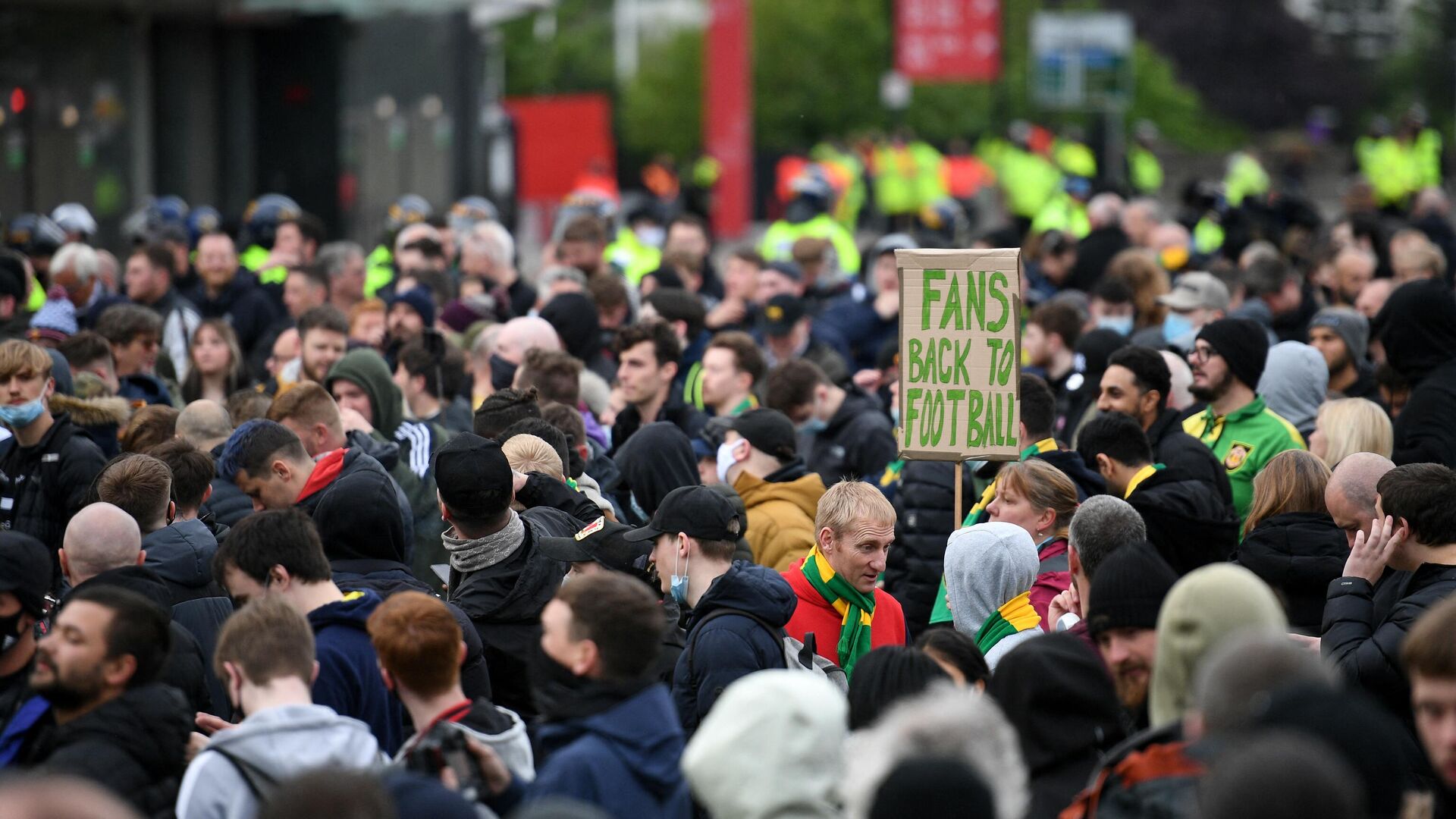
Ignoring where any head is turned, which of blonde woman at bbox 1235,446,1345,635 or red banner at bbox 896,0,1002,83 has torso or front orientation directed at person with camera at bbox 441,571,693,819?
the red banner

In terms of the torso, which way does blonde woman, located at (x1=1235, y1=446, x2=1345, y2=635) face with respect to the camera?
away from the camera

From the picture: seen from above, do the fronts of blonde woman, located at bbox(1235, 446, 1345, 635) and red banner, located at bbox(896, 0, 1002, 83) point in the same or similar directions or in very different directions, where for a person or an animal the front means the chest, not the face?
very different directions

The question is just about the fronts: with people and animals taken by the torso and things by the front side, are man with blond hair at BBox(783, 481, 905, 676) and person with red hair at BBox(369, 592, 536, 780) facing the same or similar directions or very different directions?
very different directions

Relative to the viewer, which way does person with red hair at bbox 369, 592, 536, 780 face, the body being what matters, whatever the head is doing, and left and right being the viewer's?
facing away from the viewer and to the left of the viewer

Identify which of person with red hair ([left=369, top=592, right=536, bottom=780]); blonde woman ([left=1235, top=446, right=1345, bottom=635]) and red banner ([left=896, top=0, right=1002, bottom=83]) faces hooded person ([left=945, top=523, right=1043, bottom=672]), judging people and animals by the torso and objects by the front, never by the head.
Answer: the red banner

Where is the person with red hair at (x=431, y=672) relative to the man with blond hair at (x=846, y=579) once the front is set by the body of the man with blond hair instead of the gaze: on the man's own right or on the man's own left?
on the man's own right

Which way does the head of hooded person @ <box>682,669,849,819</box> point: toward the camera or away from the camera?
away from the camera

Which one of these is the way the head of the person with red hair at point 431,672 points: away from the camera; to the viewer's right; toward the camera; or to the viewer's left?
away from the camera

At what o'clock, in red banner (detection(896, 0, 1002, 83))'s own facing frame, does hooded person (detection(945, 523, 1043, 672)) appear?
The hooded person is roughly at 12 o'clock from the red banner.

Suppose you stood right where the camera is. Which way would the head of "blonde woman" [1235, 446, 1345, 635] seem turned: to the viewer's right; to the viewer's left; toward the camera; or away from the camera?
away from the camera

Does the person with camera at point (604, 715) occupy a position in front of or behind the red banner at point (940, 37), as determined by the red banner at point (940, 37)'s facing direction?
in front

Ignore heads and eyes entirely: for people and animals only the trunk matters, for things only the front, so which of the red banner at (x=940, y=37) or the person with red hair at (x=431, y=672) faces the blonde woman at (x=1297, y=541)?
the red banner

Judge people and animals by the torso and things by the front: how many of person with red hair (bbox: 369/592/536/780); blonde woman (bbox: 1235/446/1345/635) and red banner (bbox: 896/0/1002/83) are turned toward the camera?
1
